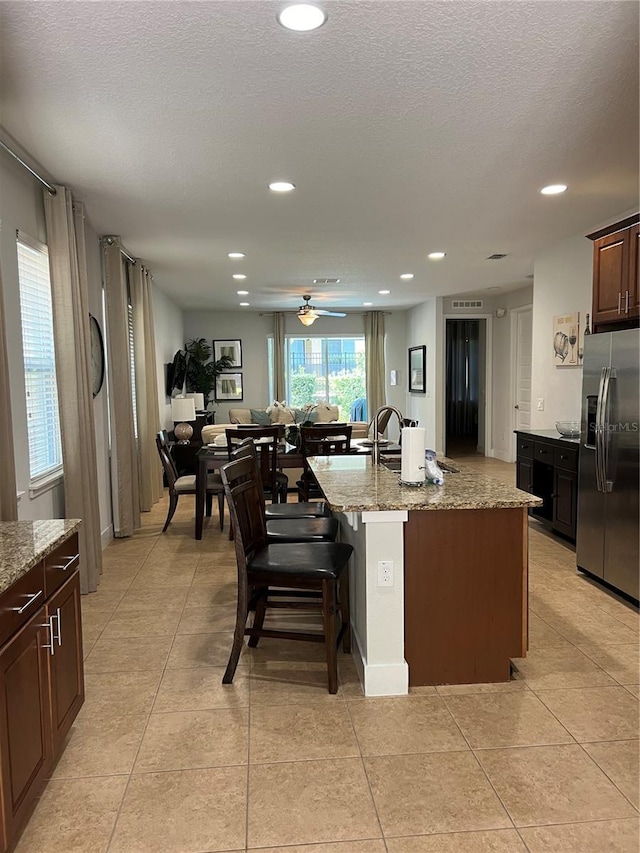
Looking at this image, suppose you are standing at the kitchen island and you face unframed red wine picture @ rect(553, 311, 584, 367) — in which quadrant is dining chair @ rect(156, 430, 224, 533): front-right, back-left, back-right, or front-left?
front-left

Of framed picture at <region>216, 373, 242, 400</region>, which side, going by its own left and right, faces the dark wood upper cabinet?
front

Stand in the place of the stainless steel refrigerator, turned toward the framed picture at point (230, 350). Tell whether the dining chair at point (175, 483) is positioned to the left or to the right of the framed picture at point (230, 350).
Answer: left

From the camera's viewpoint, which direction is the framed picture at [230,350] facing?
toward the camera

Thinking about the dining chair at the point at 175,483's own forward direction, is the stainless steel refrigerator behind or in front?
in front

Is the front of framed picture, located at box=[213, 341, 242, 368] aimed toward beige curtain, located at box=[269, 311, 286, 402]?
no

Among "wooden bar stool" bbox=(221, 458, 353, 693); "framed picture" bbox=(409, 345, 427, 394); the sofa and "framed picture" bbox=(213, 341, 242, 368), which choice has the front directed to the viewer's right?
the wooden bar stool

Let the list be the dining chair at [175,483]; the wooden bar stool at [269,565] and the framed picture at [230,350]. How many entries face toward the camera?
1

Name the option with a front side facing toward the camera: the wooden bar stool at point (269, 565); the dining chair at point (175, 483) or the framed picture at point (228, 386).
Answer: the framed picture

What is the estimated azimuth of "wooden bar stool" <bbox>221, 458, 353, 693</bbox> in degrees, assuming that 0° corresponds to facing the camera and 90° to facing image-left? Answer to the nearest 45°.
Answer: approximately 270°

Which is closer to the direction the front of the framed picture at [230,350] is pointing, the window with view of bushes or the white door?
the white door

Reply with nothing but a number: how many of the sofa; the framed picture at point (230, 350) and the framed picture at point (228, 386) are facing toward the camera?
3

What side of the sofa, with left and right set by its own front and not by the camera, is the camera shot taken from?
front

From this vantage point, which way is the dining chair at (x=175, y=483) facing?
to the viewer's right

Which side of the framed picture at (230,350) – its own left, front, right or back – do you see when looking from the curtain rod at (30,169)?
front

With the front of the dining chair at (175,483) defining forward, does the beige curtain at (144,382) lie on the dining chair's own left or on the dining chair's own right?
on the dining chair's own left

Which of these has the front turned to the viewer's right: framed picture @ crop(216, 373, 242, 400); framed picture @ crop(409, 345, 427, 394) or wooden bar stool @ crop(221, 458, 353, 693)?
the wooden bar stool

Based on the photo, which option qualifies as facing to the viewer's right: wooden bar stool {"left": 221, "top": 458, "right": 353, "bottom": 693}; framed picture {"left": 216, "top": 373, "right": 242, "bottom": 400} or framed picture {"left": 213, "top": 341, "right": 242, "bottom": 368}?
the wooden bar stool

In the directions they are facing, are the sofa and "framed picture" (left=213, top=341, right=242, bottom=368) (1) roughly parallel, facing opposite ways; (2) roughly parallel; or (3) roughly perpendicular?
roughly parallel
